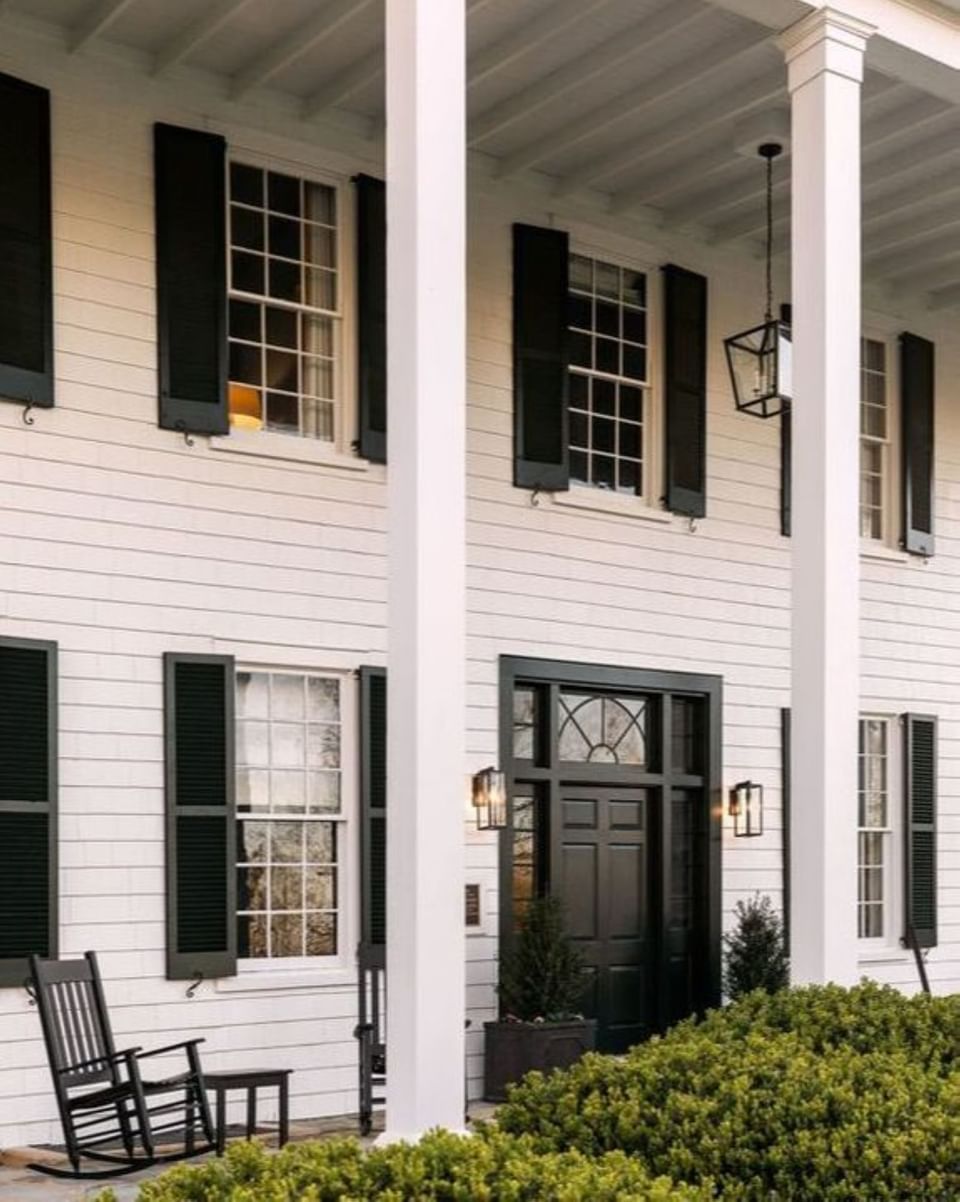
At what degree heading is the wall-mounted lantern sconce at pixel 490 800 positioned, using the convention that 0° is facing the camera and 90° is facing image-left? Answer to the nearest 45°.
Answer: approximately 315°

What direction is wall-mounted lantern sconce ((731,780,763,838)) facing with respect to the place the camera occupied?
facing the viewer and to the right of the viewer

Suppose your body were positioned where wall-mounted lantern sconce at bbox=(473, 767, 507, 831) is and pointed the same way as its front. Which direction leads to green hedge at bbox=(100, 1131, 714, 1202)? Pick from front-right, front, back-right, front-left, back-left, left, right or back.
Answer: front-right

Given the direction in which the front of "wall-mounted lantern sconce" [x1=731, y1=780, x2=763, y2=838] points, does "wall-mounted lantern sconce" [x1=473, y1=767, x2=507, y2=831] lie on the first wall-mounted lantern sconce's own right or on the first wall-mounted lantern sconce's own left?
on the first wall-mounted lantern sconce's own right

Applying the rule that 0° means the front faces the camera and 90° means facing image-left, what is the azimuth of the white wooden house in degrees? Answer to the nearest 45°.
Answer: approximately 315°

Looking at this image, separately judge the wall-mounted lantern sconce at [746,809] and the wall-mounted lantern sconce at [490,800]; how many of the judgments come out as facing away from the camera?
0

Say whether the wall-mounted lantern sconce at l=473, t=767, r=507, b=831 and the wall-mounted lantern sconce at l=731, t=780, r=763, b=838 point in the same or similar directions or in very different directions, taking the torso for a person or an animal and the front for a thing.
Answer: same or similar directions

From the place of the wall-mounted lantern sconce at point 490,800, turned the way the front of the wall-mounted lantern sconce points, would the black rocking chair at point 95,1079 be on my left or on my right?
on my right
